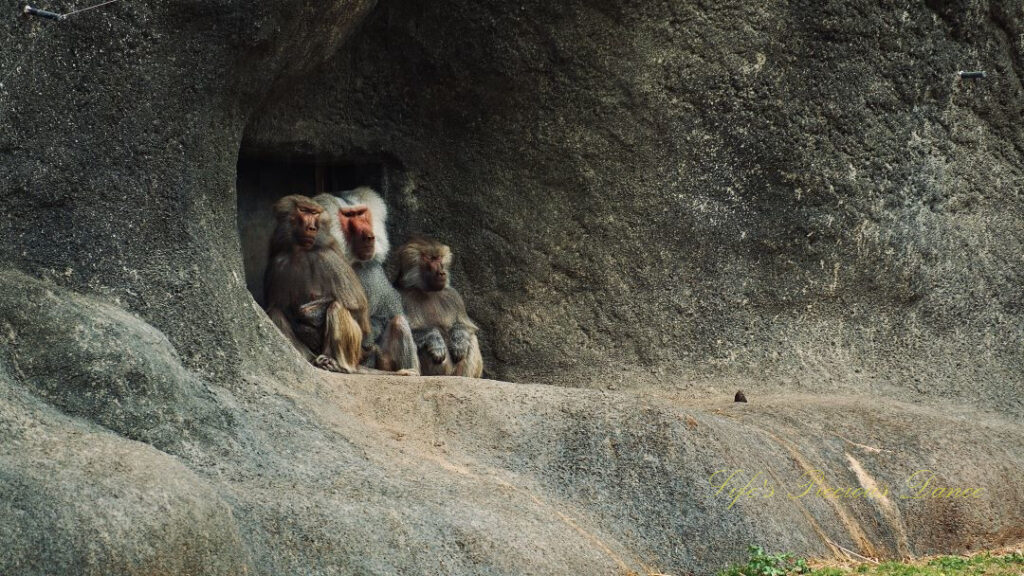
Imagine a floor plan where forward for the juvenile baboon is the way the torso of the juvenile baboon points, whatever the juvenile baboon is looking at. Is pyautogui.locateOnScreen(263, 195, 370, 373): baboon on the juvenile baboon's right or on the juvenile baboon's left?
on the juvenile baboon's right

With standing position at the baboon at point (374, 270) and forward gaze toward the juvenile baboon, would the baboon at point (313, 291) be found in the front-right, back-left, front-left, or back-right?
back-right

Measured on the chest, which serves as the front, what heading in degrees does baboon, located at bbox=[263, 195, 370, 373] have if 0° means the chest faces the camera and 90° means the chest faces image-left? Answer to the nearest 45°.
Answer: approximately 0°

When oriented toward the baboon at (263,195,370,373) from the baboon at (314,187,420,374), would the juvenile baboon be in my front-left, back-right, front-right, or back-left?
back-left

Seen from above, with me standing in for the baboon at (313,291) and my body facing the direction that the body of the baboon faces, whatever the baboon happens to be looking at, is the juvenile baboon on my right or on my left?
on my left

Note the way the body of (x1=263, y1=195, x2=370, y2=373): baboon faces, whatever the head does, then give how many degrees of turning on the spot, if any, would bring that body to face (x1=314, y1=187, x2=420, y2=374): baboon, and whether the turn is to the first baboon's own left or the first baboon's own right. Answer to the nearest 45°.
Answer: approximately 135° to the first baboon's own left
